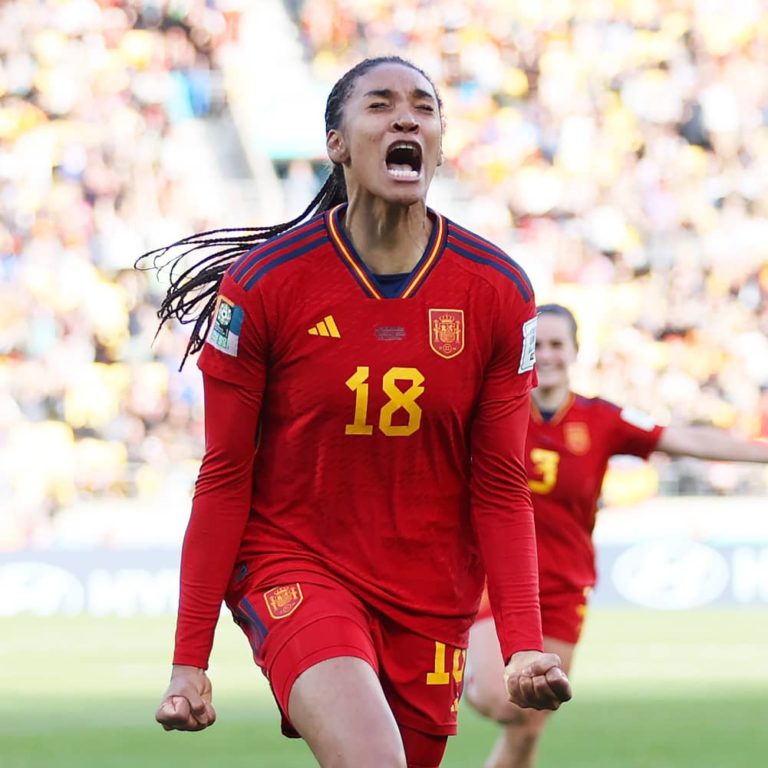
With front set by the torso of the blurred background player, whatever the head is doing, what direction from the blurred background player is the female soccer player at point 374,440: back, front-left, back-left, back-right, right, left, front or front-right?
front

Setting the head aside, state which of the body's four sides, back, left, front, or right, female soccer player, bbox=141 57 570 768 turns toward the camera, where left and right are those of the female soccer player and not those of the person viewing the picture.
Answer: front

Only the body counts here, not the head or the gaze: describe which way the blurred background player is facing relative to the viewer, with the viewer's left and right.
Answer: facing the viewer

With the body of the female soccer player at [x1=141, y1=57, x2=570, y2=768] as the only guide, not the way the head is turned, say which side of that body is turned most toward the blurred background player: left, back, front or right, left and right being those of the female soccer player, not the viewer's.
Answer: back

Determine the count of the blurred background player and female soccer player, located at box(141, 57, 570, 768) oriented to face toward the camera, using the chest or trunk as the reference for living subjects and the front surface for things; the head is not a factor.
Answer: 2
